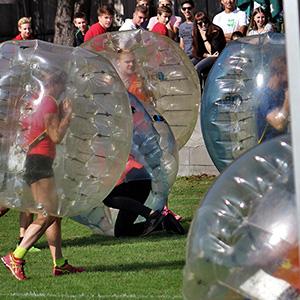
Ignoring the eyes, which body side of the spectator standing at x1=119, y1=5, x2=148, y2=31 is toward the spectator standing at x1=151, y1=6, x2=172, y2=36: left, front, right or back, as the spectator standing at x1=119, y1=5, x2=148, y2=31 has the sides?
left

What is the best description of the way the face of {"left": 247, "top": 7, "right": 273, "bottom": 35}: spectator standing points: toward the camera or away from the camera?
toward the camera

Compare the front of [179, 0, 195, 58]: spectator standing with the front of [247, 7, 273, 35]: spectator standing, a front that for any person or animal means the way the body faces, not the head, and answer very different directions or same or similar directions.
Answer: same or similar directions

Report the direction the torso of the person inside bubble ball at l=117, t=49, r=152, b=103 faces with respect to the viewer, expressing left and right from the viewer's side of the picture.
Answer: facing the viewer and to the right of the viewer

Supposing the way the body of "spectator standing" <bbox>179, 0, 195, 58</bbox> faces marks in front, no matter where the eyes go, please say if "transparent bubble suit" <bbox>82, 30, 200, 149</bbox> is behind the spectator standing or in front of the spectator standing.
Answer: in front

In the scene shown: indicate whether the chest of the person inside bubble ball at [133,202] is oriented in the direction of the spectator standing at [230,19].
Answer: no

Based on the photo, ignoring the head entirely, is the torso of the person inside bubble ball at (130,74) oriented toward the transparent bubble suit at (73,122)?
no

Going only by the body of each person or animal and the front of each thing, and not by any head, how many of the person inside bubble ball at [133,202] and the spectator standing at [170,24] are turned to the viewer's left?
1

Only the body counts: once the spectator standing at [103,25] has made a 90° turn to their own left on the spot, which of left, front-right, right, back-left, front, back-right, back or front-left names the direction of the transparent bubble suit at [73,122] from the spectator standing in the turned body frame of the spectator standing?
back-right

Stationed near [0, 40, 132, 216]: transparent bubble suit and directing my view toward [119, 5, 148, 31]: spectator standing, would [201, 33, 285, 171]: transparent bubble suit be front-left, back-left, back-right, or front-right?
front-right

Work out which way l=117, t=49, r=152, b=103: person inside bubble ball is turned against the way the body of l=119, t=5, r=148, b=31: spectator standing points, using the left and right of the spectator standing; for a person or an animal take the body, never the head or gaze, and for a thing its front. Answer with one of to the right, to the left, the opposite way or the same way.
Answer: the same way

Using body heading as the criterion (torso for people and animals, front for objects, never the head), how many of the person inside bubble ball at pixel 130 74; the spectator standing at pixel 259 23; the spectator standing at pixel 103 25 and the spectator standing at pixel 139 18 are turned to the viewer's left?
0

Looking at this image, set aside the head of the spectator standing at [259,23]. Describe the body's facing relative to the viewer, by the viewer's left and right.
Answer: facing the viewer

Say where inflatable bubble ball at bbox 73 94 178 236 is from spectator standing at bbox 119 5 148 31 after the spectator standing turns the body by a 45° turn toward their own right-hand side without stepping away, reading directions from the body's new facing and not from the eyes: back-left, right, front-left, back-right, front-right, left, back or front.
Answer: front

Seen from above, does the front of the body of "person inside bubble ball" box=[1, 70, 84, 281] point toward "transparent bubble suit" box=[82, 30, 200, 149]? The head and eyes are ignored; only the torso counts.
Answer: no

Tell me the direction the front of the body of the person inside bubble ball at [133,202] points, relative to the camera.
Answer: to the viewer's left

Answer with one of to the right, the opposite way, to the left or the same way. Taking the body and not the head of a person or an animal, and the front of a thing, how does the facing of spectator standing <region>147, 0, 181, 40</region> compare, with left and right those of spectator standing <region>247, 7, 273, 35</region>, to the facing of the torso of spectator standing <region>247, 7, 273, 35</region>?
the same way
